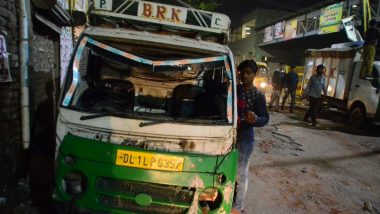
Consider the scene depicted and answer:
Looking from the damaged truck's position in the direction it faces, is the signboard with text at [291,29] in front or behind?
behind

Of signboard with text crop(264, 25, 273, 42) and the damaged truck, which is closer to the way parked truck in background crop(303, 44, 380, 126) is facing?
the damaged truck

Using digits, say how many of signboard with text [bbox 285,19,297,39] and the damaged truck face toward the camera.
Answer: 2

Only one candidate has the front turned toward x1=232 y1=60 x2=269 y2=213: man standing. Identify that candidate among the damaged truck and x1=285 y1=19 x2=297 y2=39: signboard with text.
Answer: the signboard with text
